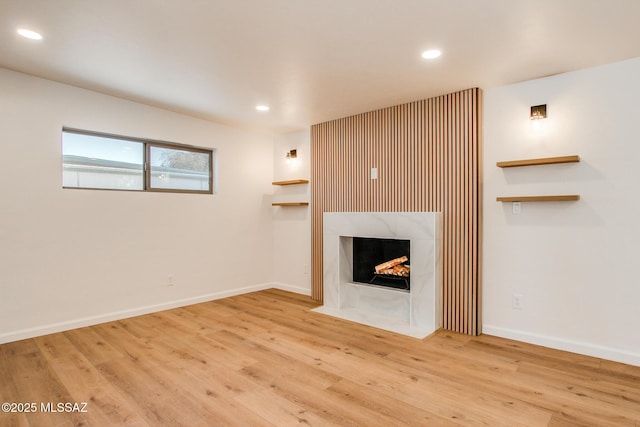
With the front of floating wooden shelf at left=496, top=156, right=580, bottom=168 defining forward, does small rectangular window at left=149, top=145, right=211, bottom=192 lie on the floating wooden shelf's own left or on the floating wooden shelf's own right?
on the floating wooden shelf's own right

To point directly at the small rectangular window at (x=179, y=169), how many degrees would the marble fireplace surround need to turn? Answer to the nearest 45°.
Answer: approximately 45° to its right

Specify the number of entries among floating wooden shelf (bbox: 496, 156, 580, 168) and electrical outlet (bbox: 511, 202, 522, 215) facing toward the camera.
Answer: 2

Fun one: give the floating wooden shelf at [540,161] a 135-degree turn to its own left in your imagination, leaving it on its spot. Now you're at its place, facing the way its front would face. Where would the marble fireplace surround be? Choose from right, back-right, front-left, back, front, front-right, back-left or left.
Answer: back-left

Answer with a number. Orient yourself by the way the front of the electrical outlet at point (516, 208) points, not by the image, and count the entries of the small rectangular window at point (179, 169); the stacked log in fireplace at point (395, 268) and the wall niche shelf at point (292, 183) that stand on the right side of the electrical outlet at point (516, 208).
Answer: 3

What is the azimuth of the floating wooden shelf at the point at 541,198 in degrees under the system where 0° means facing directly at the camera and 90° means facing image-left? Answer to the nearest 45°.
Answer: approximately 0°

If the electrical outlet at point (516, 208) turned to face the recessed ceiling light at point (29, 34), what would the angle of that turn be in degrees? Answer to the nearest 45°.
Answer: approximately 45° to its right

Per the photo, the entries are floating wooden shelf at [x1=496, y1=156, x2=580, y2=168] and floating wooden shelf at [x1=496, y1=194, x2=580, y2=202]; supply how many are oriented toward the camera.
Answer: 2

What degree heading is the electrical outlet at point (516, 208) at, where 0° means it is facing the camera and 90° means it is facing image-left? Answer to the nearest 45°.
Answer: approximately 0°
